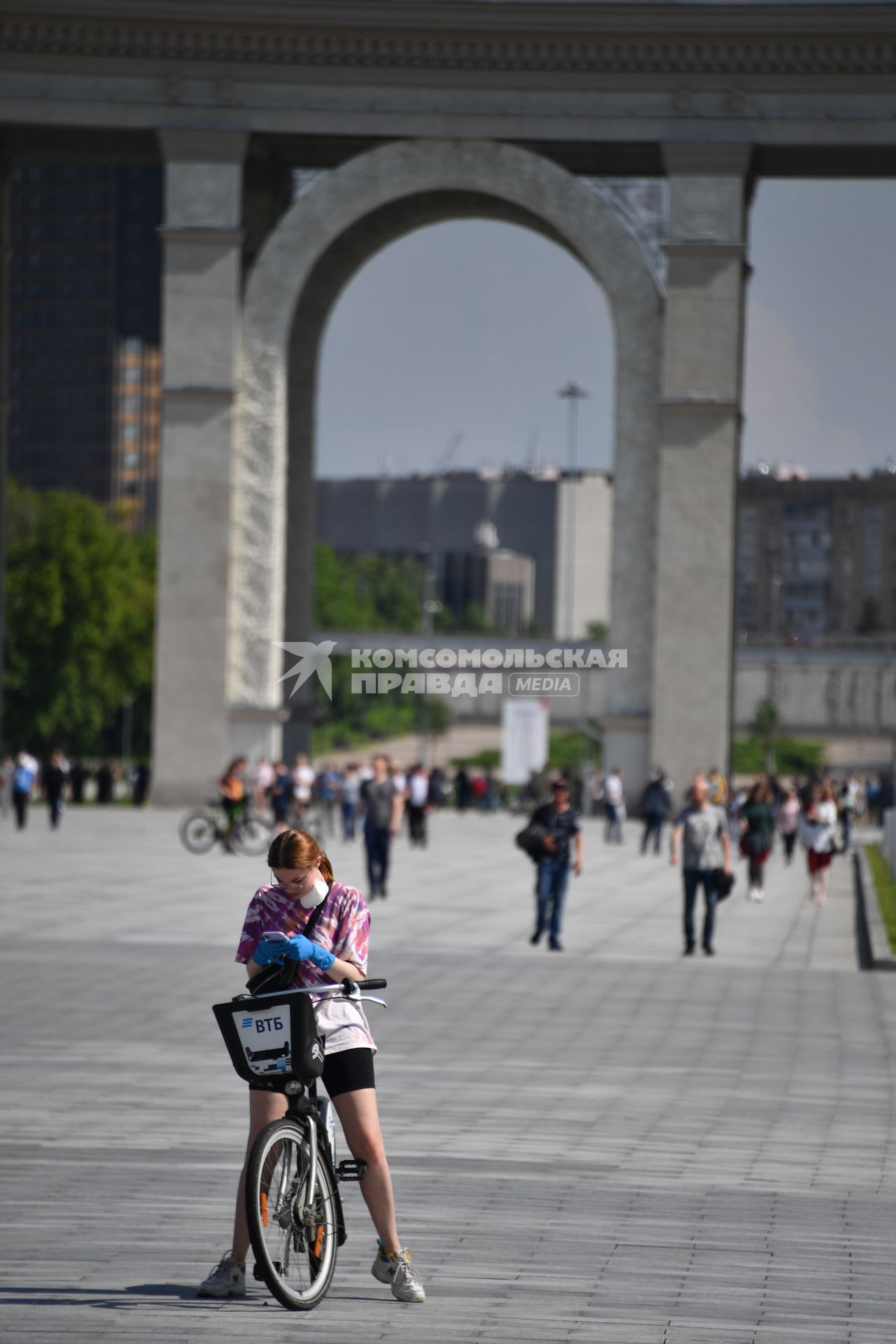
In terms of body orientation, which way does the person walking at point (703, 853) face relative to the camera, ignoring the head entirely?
toward the camera

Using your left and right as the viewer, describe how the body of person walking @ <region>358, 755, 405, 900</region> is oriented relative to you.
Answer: facing the viewer

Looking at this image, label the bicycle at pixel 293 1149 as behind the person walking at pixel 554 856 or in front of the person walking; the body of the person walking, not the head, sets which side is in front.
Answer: in front

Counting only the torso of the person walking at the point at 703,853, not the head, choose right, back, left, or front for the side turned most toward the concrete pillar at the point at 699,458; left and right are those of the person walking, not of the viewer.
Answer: back

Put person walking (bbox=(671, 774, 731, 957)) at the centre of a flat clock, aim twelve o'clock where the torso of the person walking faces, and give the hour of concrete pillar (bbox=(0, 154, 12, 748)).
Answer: The concrete pillar is roughly at 5 o'clock from the person walking.

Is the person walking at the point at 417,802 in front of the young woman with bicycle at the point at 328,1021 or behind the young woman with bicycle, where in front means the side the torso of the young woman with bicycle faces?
behind

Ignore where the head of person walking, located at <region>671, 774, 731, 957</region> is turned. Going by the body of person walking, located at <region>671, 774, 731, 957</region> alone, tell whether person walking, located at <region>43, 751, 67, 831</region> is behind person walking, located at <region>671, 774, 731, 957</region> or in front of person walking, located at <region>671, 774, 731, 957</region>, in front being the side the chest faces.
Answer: behind

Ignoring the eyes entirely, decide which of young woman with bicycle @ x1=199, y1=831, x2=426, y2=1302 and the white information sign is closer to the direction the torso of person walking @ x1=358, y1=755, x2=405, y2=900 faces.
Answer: the young woman with bicycle

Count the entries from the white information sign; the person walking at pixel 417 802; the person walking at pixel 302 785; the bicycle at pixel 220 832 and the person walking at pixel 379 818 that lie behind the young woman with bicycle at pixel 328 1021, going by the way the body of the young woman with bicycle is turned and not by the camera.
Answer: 5

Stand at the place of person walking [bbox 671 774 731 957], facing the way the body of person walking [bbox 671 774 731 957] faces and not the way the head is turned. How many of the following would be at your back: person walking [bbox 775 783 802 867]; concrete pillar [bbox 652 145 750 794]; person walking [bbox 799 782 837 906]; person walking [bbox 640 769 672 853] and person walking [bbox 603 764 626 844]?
5

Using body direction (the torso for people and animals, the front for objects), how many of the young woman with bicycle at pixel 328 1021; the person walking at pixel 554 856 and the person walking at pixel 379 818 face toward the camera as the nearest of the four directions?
3

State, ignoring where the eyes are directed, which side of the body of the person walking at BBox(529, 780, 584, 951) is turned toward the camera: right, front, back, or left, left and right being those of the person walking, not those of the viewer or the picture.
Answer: front

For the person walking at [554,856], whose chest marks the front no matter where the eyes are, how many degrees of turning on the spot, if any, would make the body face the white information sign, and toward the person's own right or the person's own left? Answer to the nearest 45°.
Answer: approximately 180°

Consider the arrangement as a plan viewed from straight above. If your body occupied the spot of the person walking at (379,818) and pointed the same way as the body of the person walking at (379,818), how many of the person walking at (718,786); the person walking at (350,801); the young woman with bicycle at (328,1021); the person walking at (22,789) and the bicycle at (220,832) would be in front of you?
1

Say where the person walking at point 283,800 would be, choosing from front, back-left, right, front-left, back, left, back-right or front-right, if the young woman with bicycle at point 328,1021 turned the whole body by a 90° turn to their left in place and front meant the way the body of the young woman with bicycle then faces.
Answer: left
